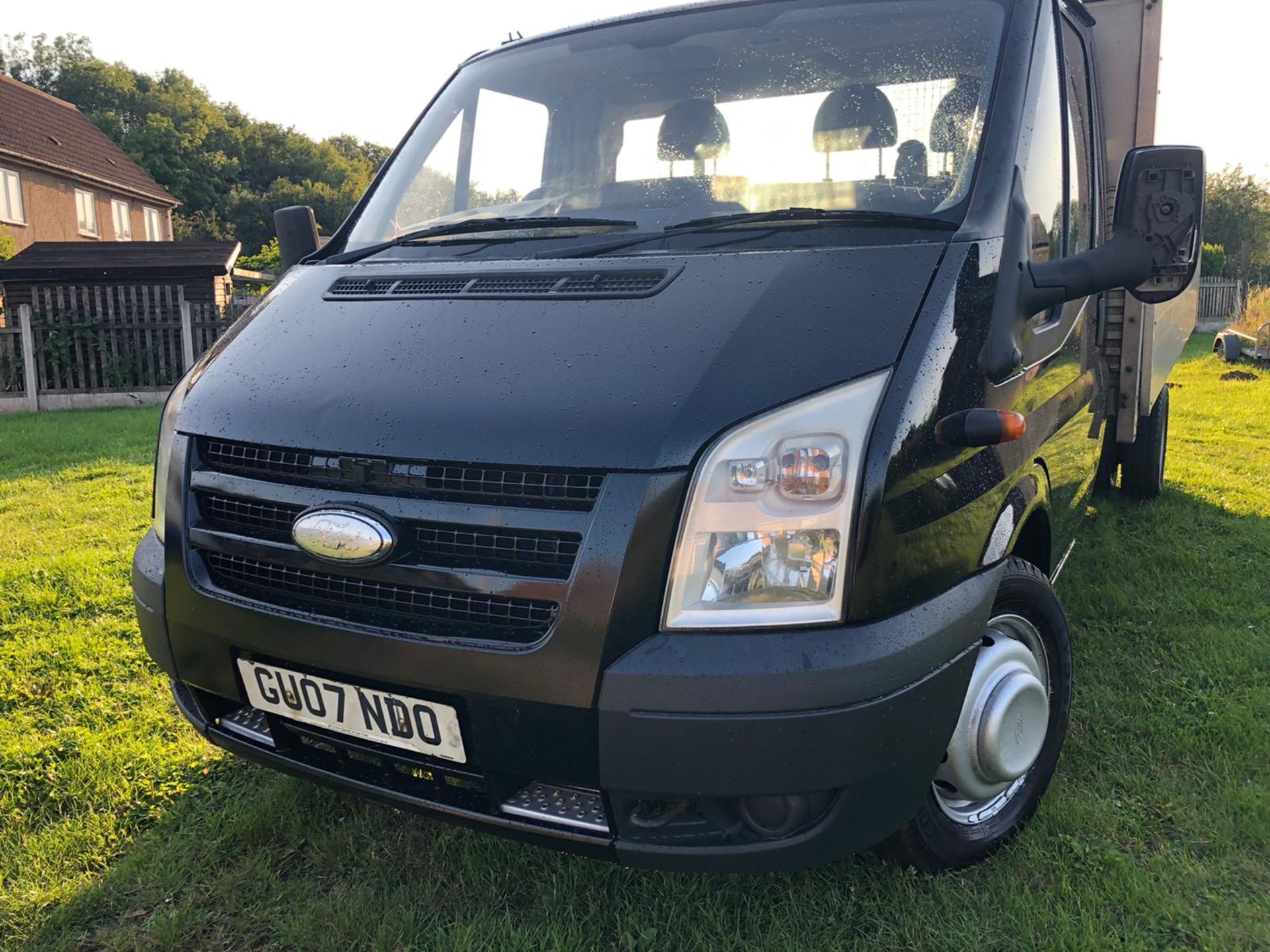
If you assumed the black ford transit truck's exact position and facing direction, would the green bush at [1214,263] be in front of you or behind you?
behind

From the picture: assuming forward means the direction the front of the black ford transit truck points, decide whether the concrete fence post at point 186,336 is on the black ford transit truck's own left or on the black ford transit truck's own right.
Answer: on the black ford transit truck's own right

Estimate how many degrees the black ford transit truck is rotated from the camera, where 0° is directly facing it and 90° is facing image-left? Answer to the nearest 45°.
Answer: approximately 45°

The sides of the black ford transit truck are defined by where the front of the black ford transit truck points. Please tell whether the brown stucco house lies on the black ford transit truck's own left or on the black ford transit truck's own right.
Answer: on the black ford transit truck's own right

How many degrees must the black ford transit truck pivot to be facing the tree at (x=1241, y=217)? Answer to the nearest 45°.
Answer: approximately 180°

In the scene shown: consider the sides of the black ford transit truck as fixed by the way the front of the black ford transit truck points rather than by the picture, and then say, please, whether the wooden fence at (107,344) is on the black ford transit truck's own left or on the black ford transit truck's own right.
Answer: on the black ford transit truck's own right
